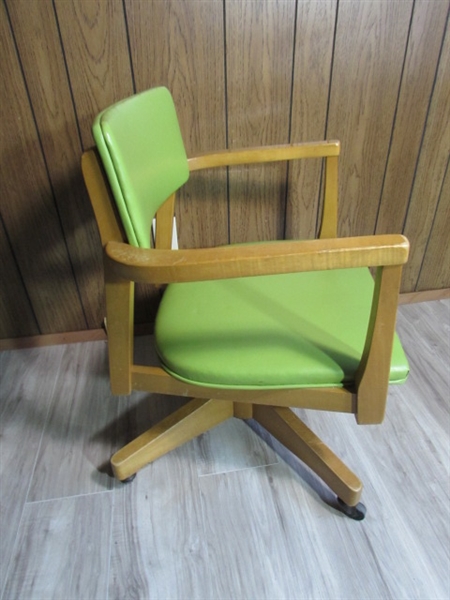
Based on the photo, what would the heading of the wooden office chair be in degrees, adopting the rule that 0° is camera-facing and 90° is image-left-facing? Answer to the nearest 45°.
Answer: approximately 270°
